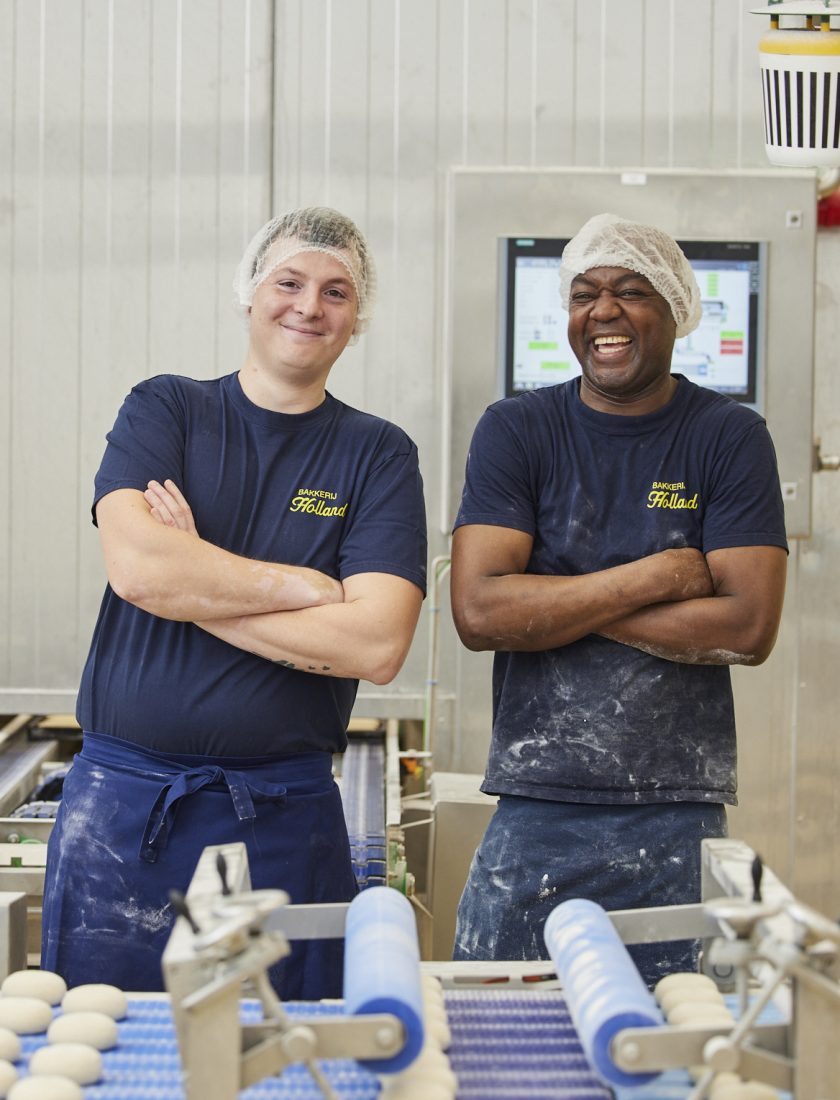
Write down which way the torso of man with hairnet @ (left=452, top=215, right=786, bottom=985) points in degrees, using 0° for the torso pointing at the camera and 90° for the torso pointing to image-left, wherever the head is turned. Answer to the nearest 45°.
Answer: approximately 0°

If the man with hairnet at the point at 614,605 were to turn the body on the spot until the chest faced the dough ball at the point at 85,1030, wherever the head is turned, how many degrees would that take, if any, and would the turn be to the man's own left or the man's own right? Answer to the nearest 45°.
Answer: approximately 45° to the man's own right

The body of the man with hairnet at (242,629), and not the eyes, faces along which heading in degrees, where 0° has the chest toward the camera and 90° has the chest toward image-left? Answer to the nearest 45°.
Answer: approximately 0°

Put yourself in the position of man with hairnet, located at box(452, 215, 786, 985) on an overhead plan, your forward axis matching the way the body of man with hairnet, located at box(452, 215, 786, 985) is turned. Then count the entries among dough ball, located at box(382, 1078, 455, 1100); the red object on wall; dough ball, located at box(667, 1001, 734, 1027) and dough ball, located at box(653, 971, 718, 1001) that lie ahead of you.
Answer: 3

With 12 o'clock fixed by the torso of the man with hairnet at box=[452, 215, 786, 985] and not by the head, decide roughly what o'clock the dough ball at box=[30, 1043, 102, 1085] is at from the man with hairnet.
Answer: The dough ball is roughly at 1 o'clock from the man with hairnet.

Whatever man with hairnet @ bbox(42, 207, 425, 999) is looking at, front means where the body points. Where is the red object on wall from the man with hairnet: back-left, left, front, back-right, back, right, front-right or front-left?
back-left

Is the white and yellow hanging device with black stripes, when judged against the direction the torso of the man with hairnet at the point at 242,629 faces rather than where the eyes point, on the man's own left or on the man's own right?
on the man's own left

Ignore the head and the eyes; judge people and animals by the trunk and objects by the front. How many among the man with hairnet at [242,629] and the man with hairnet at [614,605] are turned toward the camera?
2

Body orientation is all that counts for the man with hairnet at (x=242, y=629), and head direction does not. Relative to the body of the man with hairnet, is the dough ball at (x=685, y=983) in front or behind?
in front

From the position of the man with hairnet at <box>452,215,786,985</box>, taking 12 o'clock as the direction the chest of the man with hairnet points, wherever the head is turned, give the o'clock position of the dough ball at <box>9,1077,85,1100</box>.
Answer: The dough ball is roughly at 1 o'clock from the man with hairnet.

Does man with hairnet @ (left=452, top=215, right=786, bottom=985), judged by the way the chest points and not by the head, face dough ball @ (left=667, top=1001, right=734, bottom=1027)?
yes
